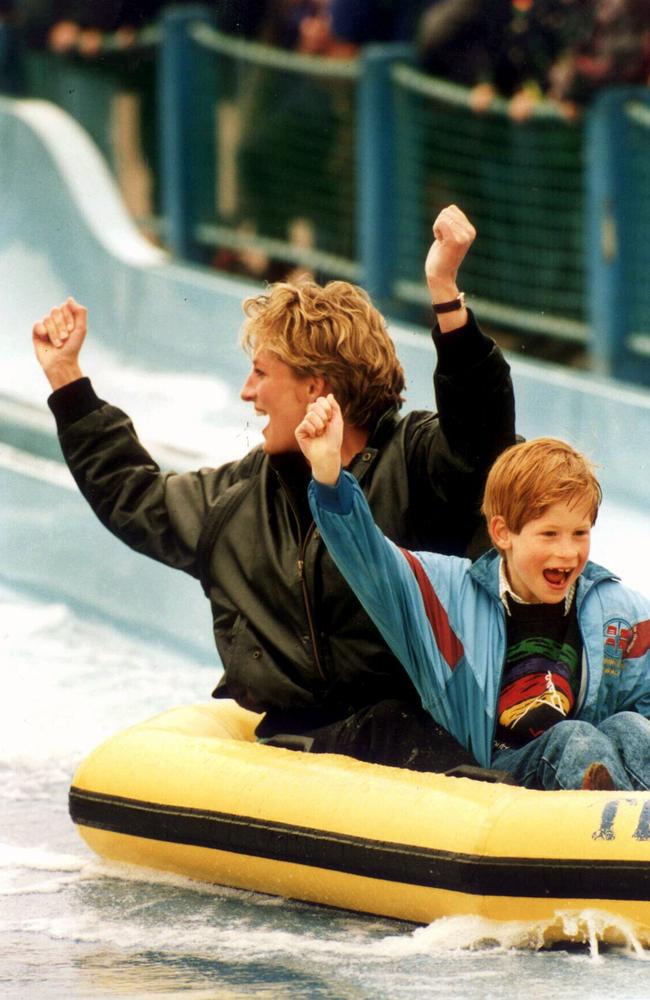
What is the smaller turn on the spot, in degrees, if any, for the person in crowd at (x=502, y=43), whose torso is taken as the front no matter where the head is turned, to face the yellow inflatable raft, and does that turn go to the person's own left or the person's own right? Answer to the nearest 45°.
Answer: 0° — they already face it

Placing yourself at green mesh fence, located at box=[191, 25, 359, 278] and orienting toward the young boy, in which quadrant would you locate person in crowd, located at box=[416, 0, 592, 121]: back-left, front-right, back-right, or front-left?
front-left

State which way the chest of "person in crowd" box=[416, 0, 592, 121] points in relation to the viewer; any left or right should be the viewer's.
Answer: facing the viewer

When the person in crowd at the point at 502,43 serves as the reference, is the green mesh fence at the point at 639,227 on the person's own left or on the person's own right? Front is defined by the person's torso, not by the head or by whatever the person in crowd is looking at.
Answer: on the person's own left

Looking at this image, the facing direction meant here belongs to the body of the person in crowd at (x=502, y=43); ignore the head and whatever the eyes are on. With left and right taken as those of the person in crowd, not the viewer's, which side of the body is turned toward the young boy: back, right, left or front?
front

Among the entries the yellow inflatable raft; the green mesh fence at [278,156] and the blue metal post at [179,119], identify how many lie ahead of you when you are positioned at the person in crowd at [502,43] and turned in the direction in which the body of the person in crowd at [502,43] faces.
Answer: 1

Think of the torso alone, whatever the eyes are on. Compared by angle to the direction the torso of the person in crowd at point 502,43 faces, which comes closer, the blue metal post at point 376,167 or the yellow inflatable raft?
the yellow inflatable raft

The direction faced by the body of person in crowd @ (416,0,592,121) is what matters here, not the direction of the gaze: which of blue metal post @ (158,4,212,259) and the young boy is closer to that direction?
the young boy

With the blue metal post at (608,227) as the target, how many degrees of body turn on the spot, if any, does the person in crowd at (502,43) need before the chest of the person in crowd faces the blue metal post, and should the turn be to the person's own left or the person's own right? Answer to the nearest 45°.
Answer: approximately 45° to the person's own left
